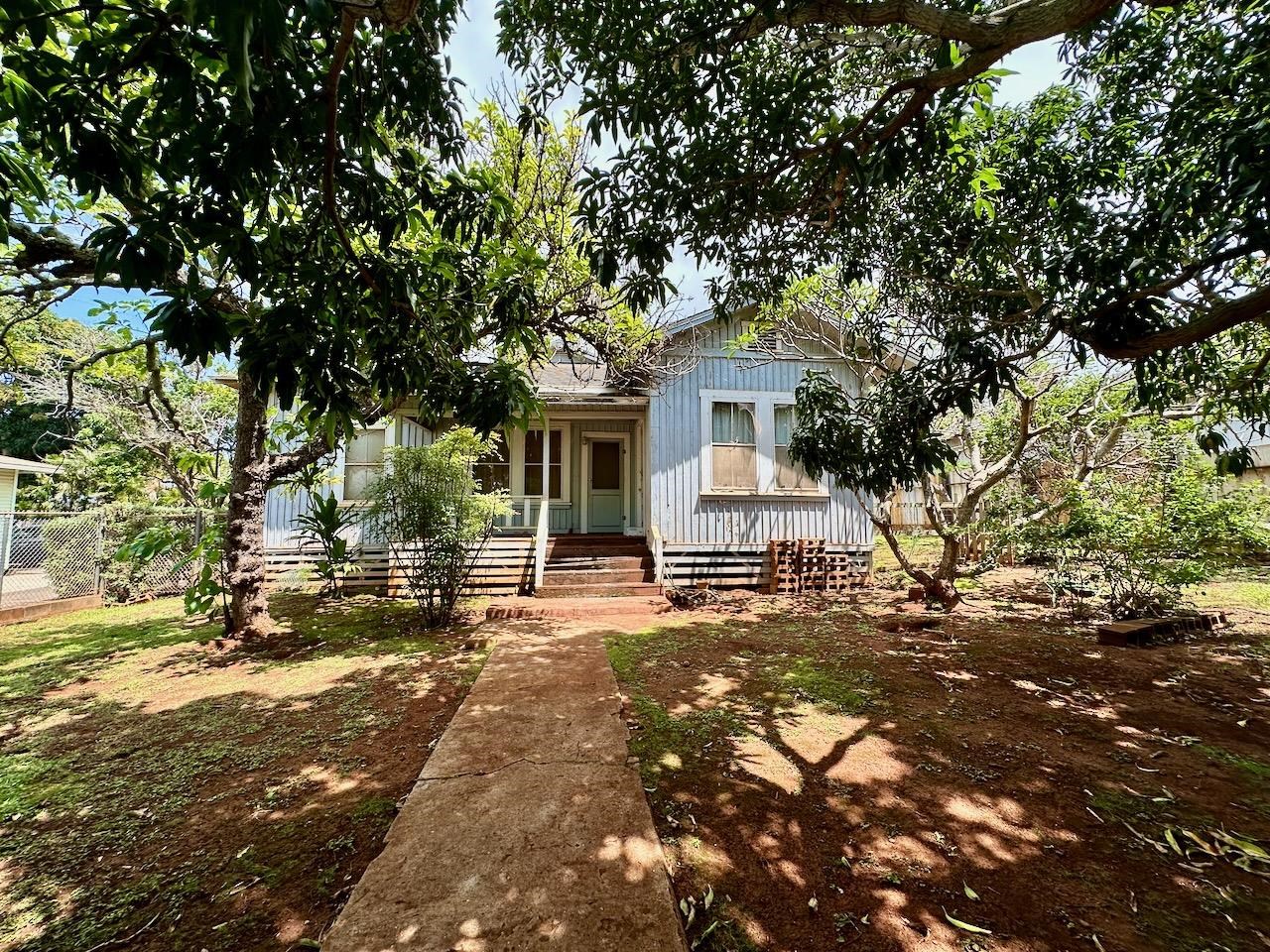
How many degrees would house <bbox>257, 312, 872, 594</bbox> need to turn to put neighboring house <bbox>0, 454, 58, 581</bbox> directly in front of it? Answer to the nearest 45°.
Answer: approximately 90° to its right

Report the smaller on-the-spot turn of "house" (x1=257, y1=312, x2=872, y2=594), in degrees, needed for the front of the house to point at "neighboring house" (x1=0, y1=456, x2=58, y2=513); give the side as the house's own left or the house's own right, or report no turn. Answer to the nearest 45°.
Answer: approximately 90° to the house's own right

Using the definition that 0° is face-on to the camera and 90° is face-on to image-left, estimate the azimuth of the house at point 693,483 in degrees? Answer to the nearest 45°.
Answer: approximately 0°

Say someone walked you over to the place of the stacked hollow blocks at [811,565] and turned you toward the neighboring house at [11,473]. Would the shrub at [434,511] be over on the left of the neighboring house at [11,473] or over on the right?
left

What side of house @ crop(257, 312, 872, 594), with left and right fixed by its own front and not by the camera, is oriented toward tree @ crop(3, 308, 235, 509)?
right

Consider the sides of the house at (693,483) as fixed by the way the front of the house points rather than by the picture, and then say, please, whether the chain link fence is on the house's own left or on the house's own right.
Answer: on the house's own right
